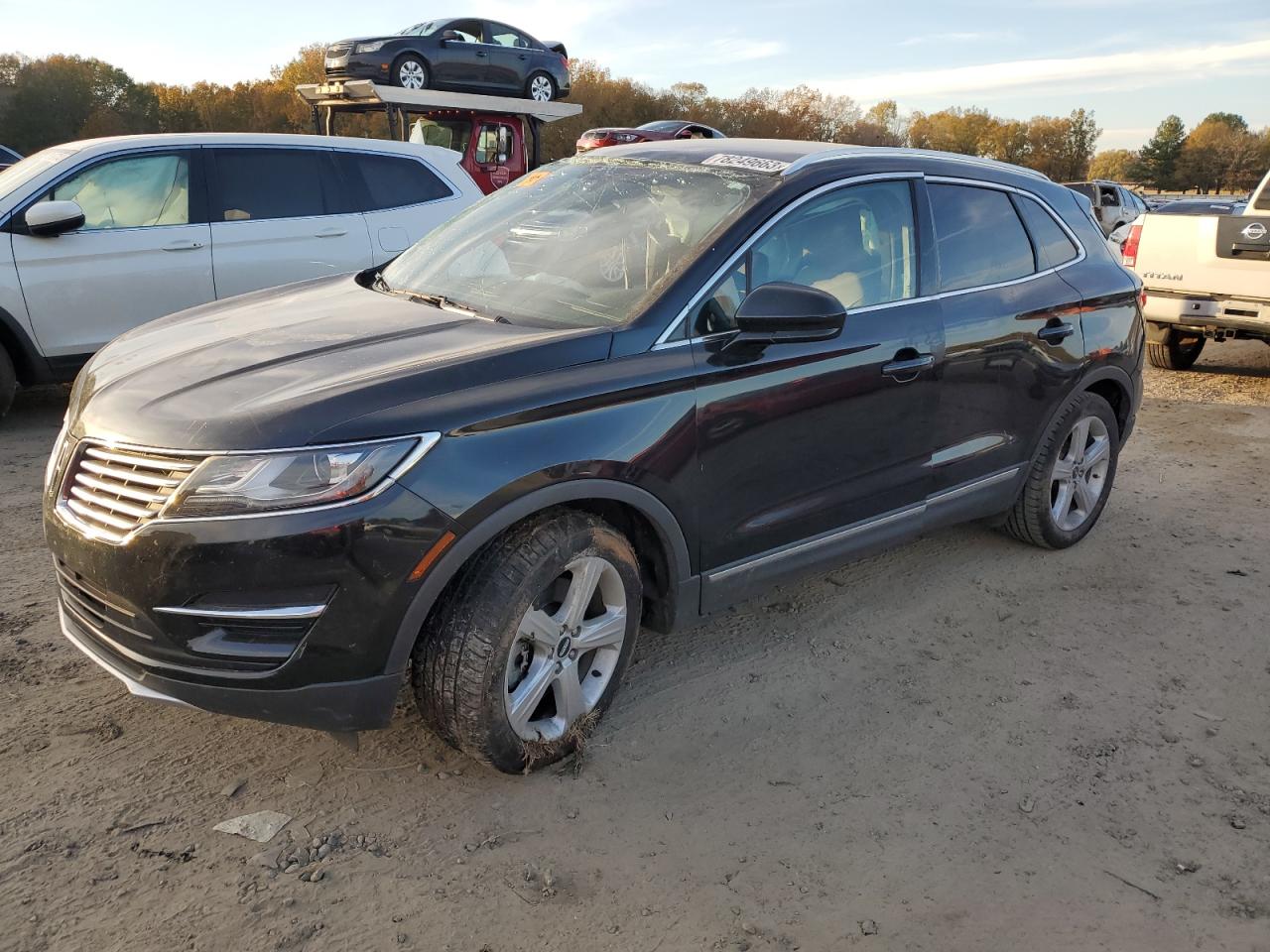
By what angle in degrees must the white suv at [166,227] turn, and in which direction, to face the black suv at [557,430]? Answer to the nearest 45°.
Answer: approximately 90° to its left

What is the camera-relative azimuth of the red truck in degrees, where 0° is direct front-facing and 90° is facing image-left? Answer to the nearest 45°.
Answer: approximately 45°

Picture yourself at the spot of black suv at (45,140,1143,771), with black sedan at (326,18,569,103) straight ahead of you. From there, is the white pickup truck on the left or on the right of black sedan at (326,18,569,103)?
right

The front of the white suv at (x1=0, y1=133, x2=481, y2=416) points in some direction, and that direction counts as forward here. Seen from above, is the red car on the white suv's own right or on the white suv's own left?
on the white suv's own right

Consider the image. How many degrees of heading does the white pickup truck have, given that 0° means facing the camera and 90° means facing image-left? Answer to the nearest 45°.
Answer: approximately 225°

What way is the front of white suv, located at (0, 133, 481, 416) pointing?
to the viewer's left

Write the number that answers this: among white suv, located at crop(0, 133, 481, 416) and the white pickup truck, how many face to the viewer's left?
1

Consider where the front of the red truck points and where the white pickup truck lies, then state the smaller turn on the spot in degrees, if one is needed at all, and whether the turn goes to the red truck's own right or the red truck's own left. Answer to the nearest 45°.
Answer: approximately 90° to the red truck's own left

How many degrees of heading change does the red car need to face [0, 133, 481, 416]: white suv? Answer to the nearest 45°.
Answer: approximately 45° to its left

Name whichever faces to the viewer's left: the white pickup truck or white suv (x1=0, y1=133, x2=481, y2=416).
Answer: the white suv

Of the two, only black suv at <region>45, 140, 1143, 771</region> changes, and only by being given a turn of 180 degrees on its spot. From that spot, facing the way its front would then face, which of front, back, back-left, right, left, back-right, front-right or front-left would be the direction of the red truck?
front-left

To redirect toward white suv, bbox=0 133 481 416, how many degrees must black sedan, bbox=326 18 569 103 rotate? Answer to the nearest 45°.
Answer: approximately 45° to its left

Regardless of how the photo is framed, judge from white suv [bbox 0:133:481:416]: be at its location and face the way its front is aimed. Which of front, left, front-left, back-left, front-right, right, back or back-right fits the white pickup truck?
back
